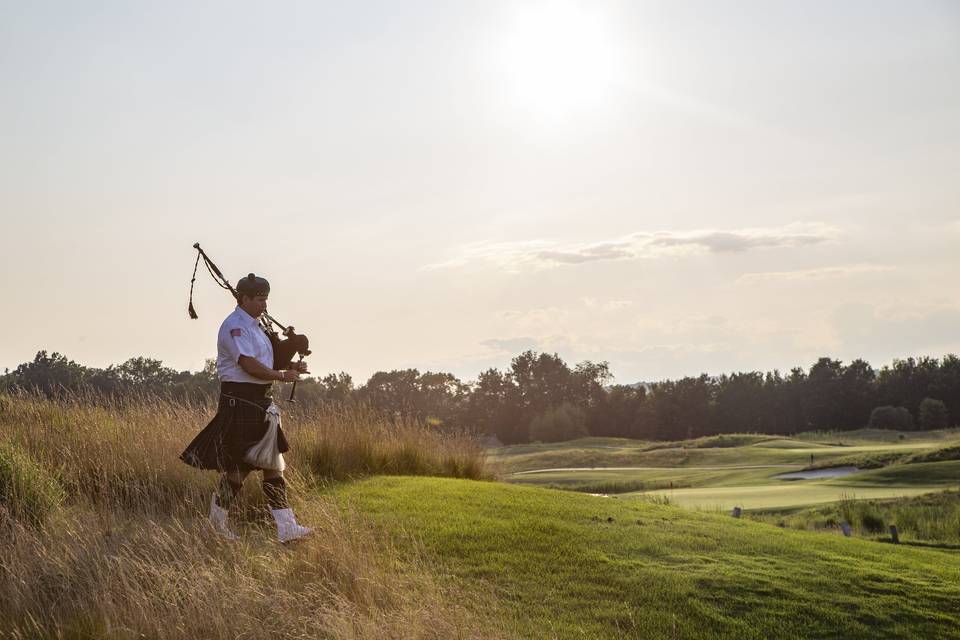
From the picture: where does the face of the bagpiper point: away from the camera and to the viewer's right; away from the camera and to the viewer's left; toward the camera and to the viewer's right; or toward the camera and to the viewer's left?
toward the camera and to the viewer's right

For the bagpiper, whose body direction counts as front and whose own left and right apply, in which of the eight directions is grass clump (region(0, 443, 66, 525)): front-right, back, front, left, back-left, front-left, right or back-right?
back-left

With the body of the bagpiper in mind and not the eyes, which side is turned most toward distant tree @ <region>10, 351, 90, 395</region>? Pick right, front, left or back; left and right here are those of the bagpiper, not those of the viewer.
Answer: left

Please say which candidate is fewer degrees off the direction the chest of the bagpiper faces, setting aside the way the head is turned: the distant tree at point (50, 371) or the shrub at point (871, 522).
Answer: the shrub

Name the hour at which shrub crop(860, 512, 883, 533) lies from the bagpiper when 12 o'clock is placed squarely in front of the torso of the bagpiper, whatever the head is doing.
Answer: The shrub is roughly at 11 o'clock from the bagpiper.

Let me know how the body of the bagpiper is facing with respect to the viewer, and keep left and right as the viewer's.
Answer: facing to the right of the viewer

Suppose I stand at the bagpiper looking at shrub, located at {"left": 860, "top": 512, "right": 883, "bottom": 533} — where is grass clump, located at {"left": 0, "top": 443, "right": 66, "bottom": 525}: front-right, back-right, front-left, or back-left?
back-left
